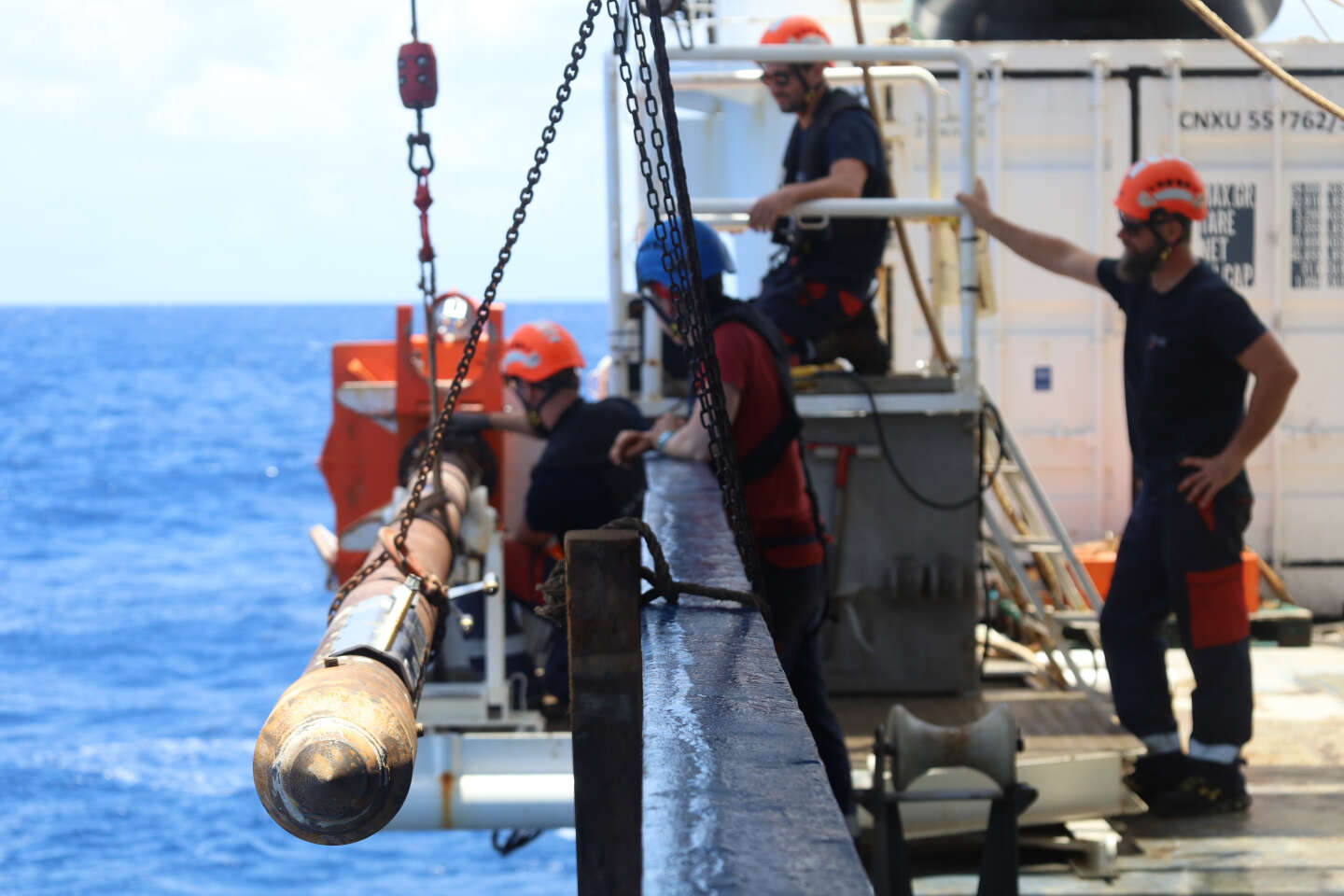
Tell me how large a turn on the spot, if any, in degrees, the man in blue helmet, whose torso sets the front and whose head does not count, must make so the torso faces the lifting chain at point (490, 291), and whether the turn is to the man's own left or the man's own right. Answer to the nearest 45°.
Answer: approximately 45° to the man's own left

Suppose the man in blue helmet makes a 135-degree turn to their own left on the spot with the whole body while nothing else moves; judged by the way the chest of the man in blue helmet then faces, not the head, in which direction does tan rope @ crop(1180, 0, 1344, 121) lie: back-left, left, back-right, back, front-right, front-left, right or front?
front-left

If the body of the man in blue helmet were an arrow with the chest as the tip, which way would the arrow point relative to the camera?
to the viewer's left

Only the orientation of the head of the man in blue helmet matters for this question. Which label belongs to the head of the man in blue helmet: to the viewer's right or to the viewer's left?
to the viewer's left

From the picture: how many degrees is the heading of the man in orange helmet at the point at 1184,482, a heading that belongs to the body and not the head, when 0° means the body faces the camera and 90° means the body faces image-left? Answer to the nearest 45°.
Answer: approximately 45°

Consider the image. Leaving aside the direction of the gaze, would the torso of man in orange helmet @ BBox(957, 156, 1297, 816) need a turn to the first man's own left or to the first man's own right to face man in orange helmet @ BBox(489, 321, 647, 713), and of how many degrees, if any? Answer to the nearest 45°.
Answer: approximately 45° to the first man's own right

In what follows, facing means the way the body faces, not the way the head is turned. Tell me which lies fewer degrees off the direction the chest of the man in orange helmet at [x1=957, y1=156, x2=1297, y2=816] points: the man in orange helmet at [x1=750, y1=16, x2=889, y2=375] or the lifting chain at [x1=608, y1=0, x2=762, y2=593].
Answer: the lifting chain

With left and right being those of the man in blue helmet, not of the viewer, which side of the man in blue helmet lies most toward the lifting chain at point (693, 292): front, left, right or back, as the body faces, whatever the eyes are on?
left
